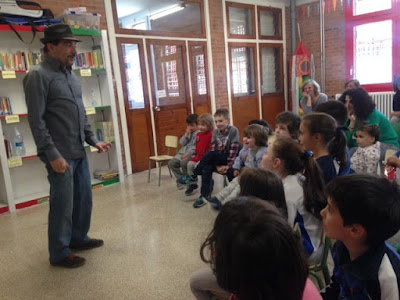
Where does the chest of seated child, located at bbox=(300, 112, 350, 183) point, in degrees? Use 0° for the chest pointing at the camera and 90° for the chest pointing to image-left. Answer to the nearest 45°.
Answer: approximately 90°

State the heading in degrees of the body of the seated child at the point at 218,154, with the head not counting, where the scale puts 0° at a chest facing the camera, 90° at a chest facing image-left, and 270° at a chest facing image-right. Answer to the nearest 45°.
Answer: approximately 45°

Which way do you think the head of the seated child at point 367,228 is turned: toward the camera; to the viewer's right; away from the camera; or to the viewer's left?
to the viewer's left

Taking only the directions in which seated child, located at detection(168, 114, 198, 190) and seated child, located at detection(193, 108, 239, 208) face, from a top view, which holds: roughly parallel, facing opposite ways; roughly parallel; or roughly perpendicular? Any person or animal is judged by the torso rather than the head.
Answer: roughly parallel

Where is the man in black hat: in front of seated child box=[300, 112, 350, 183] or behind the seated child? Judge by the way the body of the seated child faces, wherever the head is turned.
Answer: in front

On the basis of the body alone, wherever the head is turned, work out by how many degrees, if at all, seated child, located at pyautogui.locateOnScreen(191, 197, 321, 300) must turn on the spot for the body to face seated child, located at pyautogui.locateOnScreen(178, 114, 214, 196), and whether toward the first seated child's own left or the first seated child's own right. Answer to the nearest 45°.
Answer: approximately 45° to the first seated child's own right

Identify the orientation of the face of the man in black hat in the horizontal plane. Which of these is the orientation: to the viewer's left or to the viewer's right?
to the viewer's right

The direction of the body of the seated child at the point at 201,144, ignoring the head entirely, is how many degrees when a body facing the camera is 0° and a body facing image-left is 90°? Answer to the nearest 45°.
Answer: approximately 45°

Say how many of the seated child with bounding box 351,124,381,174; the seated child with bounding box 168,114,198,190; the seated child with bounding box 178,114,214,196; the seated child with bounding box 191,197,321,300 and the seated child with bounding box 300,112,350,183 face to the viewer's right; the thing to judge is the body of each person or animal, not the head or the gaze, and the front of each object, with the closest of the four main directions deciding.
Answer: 0

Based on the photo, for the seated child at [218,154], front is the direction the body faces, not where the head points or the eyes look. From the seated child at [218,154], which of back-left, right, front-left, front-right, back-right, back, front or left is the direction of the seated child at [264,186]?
front-left

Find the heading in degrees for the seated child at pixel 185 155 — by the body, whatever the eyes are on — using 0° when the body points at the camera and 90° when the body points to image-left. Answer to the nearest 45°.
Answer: approximately 45°

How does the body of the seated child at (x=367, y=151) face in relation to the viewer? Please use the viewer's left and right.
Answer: facing the viewer and to the left of the viewer

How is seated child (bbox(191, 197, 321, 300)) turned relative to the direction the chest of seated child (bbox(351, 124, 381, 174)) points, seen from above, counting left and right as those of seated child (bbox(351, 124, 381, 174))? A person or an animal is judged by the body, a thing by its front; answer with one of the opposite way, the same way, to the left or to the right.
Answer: to the right

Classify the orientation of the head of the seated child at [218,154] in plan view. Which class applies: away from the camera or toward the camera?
toward the camera

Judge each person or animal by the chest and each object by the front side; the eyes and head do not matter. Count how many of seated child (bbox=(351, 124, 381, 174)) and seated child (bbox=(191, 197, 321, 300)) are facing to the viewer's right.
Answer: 0

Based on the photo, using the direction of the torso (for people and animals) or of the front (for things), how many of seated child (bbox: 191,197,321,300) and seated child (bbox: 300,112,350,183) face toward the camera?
0
